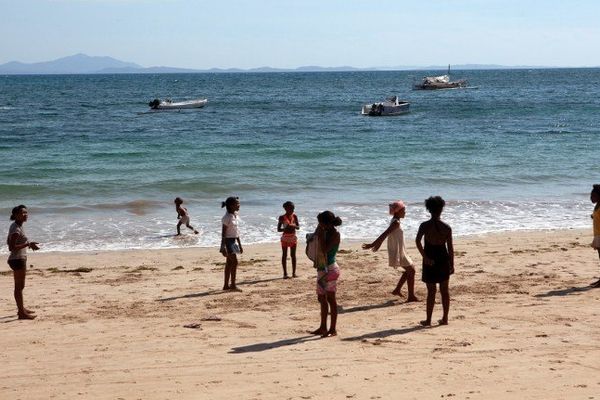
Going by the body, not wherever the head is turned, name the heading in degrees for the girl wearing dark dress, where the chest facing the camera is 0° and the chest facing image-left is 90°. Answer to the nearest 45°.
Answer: approximately 180°

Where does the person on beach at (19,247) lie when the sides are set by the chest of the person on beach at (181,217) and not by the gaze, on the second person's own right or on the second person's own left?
on the second person's own left

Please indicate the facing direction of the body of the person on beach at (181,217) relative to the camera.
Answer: to the viewer's left

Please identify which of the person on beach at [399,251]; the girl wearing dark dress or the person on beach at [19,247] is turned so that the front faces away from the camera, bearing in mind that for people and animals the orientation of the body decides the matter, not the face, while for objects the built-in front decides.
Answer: the girl wearing dark dress

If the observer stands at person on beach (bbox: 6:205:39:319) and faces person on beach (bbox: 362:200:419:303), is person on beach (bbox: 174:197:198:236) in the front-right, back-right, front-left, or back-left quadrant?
front-left

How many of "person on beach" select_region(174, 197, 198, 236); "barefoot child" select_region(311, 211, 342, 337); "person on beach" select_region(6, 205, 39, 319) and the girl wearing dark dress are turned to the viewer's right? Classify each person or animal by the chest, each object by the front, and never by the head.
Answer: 1

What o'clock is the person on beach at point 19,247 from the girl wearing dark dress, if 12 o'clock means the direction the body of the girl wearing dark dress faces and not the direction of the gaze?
The person on beach is roughly at 9 o'clock from the girl wearing dark dress.

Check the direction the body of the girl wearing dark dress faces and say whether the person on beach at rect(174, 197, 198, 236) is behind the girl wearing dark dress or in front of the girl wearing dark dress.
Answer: in front

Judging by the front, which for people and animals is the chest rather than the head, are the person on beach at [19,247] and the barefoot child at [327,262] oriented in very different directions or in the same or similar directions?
very different directions

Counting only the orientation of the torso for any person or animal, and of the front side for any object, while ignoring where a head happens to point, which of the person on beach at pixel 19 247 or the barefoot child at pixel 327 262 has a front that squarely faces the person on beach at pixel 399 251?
the person on beach at pixel 19 247

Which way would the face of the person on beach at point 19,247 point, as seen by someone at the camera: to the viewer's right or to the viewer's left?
to the viewer's right

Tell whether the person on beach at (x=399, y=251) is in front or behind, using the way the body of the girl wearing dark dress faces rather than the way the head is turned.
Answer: in front
